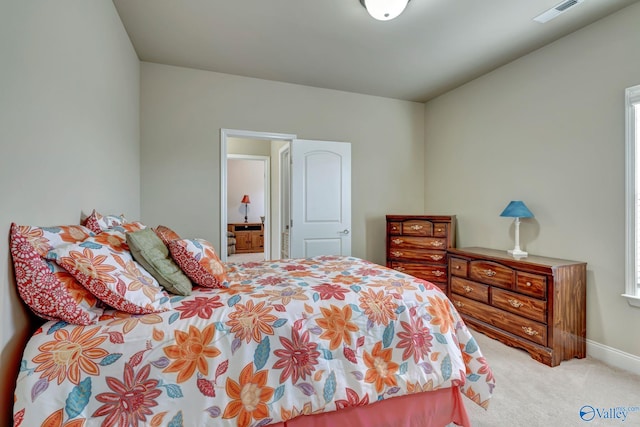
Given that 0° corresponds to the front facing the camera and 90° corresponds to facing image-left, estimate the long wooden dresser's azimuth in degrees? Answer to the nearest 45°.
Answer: approximately 45°

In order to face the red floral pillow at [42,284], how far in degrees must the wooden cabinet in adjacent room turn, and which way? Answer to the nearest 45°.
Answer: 0° — it already faces it

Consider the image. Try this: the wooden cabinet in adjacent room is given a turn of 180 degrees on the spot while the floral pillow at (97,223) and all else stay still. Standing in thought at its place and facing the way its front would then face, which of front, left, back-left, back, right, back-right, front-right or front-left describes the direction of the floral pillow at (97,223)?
back

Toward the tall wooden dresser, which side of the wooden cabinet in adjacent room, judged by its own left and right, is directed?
front

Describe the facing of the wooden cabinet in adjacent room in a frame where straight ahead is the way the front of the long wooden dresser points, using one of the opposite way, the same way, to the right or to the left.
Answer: to the left

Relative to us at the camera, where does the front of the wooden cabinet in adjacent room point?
facing the viewer

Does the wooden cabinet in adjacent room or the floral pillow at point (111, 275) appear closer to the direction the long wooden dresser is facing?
the floral pillow

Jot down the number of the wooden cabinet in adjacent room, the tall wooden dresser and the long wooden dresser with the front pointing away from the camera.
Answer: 0

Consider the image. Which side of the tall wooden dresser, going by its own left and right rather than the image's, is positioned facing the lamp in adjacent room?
right

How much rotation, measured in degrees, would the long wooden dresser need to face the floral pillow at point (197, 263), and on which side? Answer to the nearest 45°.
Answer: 0° — it already faces it

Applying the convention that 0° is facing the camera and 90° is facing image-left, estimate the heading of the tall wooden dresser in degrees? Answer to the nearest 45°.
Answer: approximately 45°

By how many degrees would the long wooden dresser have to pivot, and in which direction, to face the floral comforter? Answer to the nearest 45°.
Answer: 0° — it already faces it
